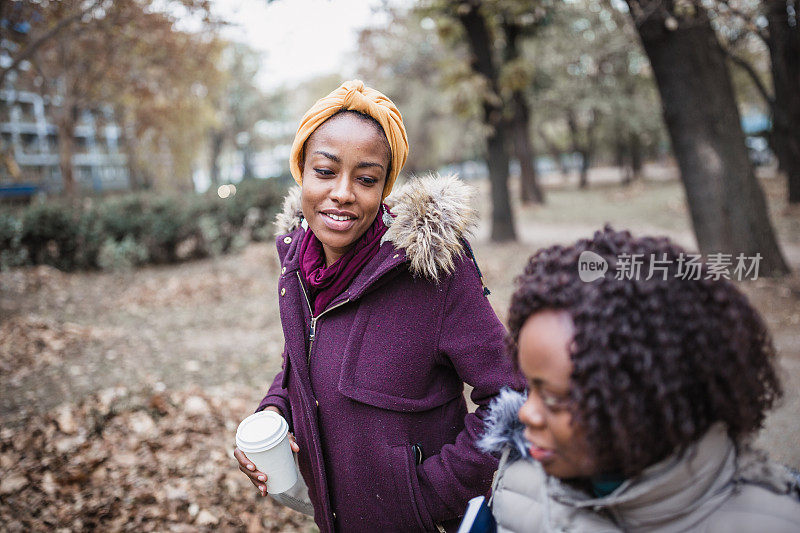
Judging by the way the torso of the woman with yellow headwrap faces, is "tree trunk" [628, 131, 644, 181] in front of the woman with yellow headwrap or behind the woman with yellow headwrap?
behind

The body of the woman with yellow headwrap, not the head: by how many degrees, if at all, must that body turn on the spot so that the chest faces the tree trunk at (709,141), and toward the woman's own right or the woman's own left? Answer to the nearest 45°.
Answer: approximately 180°

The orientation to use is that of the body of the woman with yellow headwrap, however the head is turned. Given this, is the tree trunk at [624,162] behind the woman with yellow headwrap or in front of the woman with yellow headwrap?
behind

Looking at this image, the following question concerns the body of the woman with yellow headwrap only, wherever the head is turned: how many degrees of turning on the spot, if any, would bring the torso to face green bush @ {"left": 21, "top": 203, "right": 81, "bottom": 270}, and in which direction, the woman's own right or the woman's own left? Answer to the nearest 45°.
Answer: approximately 90° to the woman's own right

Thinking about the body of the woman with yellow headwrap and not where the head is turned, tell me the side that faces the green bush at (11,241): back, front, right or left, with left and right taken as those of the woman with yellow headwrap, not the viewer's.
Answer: right

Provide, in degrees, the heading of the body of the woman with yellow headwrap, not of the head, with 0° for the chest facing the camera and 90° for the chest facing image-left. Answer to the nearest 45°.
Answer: approximately 45°

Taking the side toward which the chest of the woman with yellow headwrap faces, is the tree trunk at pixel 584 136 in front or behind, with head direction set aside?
behind
